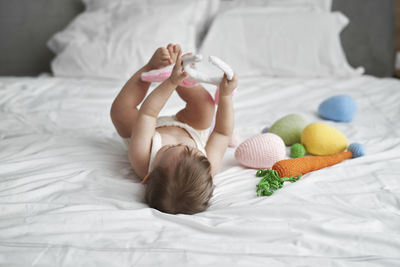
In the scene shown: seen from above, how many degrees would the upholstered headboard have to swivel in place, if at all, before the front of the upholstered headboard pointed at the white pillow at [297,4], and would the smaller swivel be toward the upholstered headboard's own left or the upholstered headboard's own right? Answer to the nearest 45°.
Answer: approximately 90° to the upholstered headboard's own left

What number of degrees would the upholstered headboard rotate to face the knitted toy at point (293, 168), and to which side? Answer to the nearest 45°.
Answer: approximately 45° to its left

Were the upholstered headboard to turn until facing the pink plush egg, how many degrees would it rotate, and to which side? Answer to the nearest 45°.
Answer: approximately 45° to its left

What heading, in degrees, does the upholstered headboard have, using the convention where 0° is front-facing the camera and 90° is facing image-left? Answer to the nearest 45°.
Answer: approximately 0°

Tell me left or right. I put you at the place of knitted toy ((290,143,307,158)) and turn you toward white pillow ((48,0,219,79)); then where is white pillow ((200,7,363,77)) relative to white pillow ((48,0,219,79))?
right
